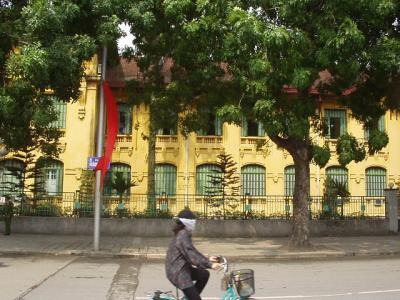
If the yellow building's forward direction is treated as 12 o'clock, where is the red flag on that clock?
The red flag is roughly at 12 o'clock from the yellow building.

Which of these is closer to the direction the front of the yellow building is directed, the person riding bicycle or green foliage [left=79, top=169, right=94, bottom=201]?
the person riding bicycle

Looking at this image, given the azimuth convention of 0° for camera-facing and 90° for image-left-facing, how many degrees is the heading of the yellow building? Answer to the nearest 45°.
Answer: approximately 0°

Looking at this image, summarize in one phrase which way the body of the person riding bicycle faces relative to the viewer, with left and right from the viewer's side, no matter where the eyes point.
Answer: facing to the right of the viewer

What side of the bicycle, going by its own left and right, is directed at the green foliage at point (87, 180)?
left

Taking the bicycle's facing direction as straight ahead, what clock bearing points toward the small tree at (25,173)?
The small tree is roughly at 8 o'clock from the bicycle.

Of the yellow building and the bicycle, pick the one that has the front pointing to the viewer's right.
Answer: the bicycle

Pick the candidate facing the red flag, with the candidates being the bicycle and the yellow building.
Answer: the yellow building

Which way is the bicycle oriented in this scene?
to the viewer's right

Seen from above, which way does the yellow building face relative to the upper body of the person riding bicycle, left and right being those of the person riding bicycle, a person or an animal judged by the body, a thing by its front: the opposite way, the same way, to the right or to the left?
to the right

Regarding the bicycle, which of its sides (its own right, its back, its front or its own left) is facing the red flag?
left

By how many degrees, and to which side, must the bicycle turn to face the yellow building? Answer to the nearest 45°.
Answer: approximately 90° to its left

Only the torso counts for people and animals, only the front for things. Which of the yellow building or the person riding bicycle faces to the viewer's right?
the person riding bicycle
